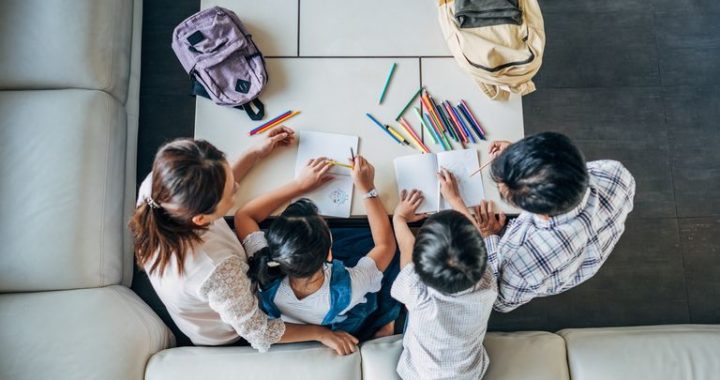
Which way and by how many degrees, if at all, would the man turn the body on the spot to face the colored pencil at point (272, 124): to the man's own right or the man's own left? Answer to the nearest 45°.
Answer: approximately 45° to the man's own left

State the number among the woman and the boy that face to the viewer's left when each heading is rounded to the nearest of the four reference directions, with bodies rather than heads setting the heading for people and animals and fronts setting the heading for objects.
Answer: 0

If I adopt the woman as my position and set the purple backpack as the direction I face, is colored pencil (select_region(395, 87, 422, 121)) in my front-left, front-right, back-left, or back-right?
front-right

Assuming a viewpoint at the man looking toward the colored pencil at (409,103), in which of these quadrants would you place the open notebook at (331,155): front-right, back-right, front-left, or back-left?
front-left

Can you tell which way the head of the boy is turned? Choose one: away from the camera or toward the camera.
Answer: away from the camera

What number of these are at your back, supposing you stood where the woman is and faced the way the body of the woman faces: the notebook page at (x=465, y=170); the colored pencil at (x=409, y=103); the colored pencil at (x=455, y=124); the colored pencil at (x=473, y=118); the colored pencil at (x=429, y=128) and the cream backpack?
0

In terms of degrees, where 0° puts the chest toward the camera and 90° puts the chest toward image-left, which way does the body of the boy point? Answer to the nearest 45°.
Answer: approximately 180°

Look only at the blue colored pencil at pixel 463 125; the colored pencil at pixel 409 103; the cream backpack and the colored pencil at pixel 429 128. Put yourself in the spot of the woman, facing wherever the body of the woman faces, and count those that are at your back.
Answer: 0

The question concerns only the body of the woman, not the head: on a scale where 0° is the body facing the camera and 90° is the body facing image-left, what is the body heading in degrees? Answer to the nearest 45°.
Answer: approximately 225°

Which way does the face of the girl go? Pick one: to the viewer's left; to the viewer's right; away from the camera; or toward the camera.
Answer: away from the camera
